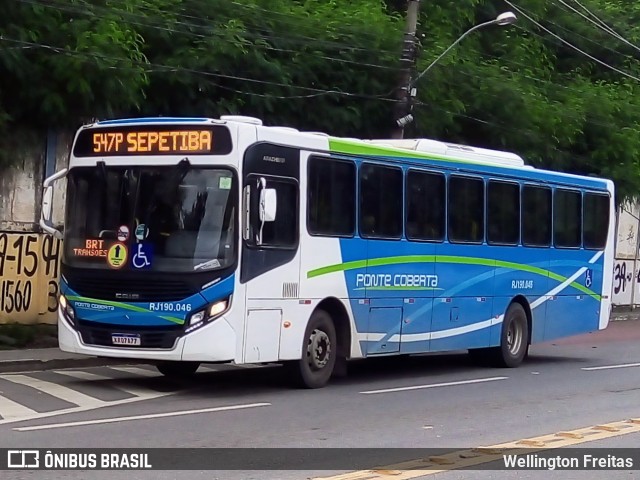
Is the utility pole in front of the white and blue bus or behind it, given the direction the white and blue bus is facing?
behind

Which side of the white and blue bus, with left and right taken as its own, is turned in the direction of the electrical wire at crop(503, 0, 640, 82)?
back

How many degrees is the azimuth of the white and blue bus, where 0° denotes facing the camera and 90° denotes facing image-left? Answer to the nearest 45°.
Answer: approximately 45°
